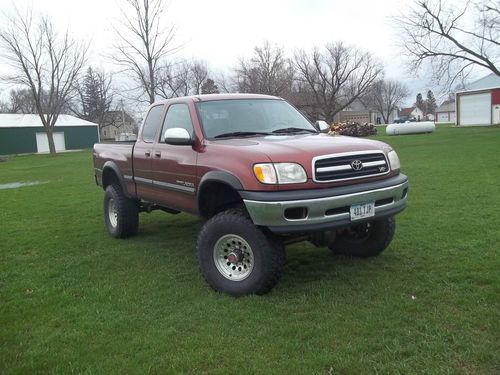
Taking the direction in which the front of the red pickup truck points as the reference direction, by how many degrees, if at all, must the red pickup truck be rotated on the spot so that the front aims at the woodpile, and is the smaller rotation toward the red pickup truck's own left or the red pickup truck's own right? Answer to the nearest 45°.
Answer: approximately 135° to the red pickup truck's own left

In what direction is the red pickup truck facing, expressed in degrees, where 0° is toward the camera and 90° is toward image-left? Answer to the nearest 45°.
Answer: approximately 315°

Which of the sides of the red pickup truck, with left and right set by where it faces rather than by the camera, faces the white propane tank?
left
